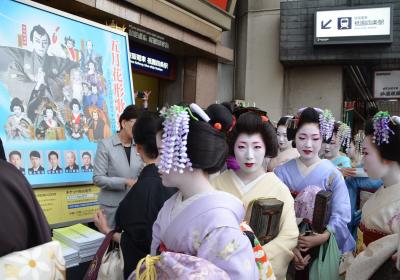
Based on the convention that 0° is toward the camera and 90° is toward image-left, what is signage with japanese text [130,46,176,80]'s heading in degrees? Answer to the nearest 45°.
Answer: approximately 315°

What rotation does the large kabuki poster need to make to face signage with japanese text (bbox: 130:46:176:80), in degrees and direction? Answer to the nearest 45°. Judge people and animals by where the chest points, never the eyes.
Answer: approximately 90° to its left

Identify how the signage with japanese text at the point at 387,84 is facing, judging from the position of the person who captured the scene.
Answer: facing the viewer

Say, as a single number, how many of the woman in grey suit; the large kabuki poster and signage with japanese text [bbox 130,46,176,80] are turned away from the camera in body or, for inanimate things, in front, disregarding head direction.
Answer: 0

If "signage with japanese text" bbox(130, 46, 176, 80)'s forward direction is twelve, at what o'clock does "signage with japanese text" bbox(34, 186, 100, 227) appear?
"signage with japanese text" bbox(34, 186, 100, 227) is roughly at 2 o'clock from "signage with japanese text" bbox(130, 46, 176, 80).

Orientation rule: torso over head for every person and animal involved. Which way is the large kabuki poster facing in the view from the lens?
facing the viewer and to the right of the viewer

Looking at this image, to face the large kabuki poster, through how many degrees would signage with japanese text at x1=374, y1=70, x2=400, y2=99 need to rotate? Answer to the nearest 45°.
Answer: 0° — it already faces it

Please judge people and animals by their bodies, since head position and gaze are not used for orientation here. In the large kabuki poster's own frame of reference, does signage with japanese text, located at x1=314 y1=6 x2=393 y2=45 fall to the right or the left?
on its left

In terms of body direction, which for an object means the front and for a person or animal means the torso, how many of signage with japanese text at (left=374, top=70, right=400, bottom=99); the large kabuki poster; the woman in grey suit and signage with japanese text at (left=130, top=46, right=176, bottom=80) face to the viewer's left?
0

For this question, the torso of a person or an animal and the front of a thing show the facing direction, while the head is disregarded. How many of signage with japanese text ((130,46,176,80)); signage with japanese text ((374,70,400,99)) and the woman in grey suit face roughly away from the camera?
0

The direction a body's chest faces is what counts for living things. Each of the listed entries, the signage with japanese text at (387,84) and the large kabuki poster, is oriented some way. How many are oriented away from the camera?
0
